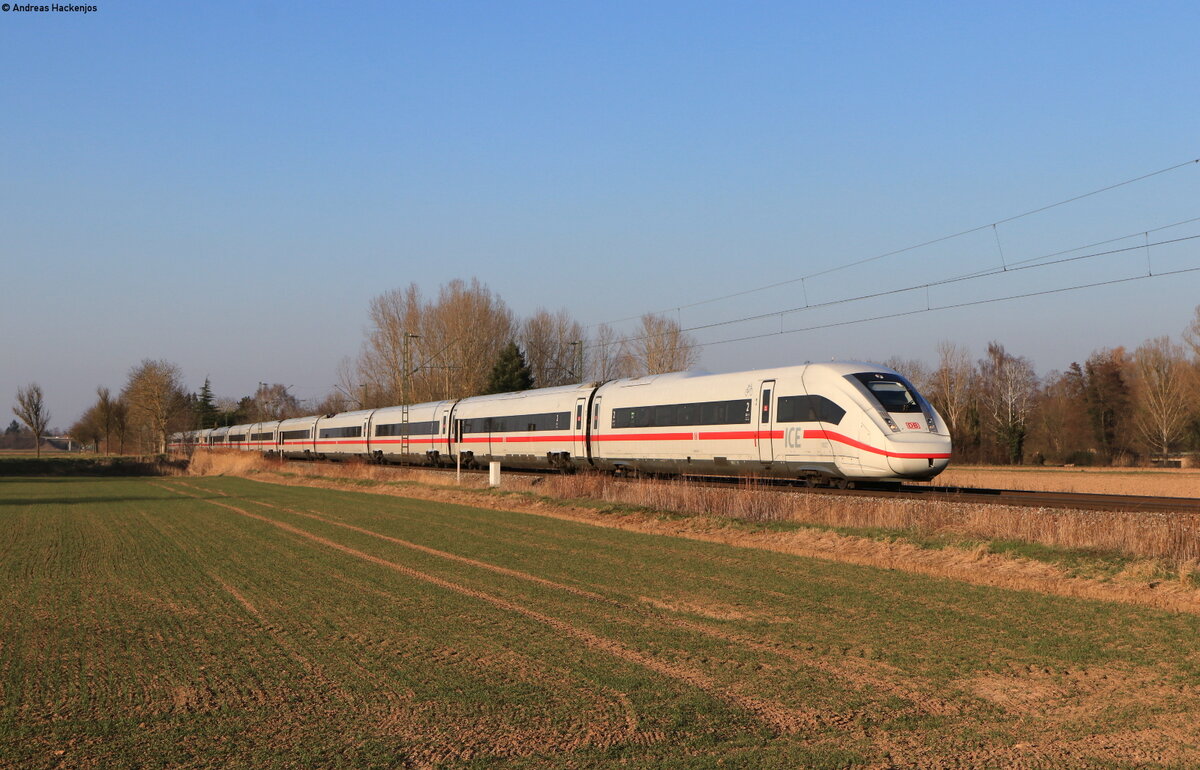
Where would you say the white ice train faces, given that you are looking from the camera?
facing the viewer and to the right of the viewer
